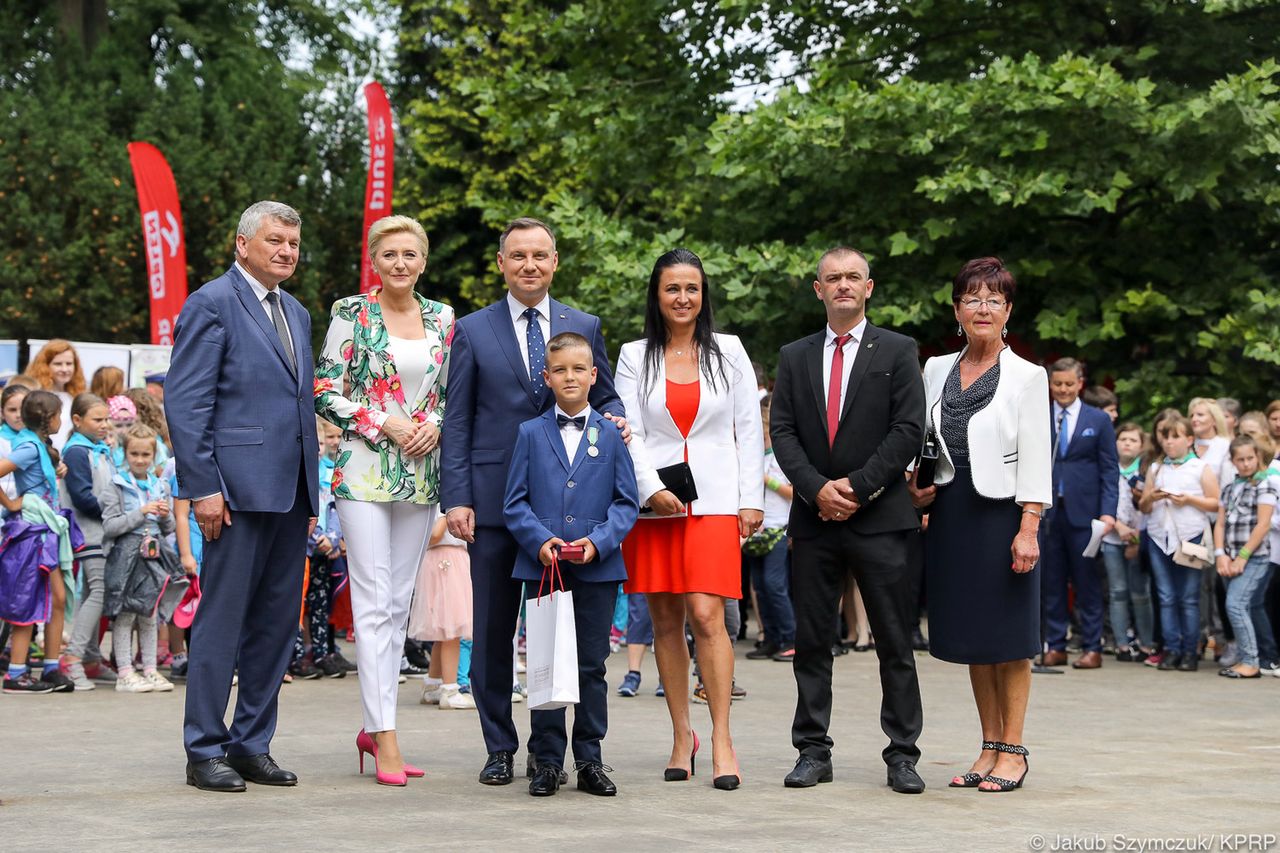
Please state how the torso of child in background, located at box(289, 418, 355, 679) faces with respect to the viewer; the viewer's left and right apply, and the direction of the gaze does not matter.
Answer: facing the viewer and to the right of the viewer

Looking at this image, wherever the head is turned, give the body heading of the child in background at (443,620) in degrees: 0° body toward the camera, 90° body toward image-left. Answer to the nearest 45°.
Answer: approximately 315°

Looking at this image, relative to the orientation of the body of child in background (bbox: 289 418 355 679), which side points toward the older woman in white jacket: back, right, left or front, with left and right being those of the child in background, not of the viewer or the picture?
front

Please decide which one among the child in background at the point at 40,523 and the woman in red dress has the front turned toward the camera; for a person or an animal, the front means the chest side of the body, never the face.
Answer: the woman in red dress

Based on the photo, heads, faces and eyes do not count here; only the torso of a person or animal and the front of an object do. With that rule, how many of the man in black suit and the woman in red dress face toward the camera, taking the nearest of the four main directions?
2

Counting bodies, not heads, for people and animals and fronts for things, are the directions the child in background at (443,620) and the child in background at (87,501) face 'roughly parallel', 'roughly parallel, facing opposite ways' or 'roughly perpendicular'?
roughly parallel

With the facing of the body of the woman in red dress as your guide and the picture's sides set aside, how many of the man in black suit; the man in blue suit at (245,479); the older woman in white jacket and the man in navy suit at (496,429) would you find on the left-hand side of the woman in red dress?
2

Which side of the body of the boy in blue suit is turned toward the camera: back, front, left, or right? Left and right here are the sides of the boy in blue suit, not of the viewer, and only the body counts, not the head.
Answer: front

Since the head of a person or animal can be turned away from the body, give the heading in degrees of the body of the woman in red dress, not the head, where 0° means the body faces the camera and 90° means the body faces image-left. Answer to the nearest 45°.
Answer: approximately 0°

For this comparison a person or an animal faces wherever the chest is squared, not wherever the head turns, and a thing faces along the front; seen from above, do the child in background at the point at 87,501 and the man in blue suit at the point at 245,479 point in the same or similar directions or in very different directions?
same or similar directions

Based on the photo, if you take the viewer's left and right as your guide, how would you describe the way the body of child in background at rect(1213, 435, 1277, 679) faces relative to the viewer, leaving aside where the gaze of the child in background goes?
facing the viewer and to the left of the viewer

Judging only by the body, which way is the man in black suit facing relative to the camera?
toward the camera

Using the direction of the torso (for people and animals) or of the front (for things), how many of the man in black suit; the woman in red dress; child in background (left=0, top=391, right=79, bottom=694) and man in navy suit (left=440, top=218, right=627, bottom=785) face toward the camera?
3

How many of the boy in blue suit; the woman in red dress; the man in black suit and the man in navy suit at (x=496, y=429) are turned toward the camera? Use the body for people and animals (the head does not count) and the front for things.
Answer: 4

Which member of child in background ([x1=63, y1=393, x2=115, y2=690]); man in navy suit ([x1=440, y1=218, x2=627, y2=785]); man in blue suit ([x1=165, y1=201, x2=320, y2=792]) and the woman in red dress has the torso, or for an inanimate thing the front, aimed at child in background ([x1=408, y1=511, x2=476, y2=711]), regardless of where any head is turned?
child in background ([x1=63, y1=393, x2=115, y2=690])

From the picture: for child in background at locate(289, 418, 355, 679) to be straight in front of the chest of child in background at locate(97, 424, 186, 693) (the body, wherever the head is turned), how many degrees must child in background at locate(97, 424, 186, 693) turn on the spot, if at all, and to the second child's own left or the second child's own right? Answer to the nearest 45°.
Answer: approximately 90° to the second child's own left

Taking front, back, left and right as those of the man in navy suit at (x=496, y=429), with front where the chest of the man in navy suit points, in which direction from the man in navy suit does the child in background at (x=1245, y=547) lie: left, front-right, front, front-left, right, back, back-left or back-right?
back-left

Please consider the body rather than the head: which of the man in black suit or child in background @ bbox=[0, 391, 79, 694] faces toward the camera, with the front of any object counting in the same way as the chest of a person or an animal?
the man in black suit

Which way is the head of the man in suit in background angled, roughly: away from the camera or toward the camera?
toward the camera

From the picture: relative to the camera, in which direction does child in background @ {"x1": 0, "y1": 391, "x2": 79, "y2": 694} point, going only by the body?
to the viewer's right
